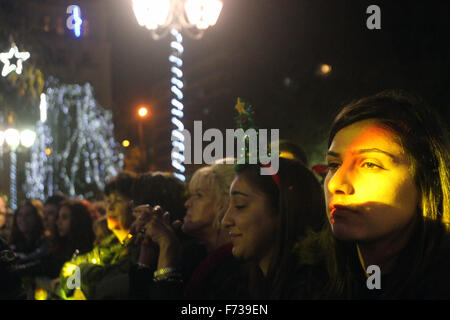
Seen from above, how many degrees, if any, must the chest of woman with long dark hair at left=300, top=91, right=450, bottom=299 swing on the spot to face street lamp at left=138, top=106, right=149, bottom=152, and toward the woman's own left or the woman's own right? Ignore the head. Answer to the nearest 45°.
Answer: approximately 90° to the woman's own right

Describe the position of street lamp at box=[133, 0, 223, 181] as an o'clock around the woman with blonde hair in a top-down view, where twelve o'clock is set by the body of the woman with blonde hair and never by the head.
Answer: The street lamp is roughly at 3 o'clock from the woman with blonde hair.

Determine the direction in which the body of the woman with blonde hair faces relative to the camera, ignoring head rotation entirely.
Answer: to the viewer's left

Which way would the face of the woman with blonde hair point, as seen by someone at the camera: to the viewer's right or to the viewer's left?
to the viewer's left

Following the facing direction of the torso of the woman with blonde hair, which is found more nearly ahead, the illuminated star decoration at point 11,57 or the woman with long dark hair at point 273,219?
the illuminated star decoration
